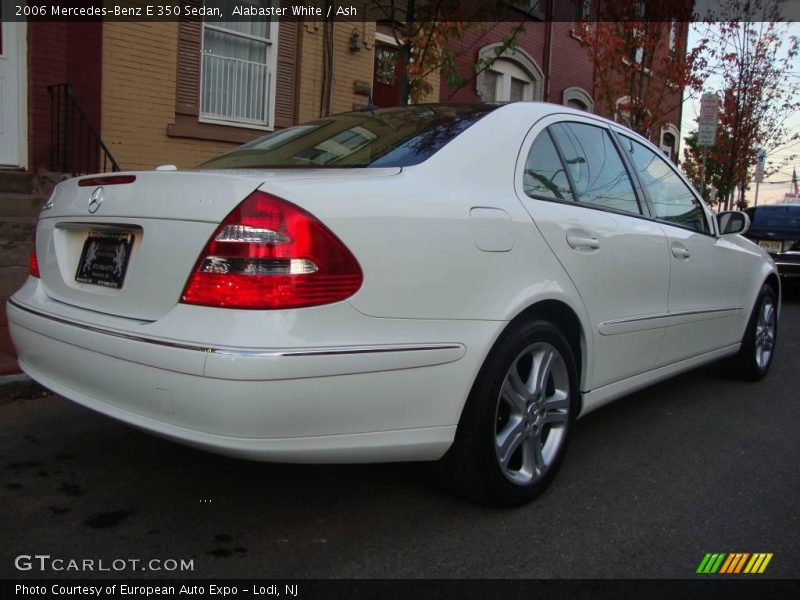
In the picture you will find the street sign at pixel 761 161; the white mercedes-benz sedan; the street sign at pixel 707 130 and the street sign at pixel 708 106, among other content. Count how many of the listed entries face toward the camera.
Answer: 3

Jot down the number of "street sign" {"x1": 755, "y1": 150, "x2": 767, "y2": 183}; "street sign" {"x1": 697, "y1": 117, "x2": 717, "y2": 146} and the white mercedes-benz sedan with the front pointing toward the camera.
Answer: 2

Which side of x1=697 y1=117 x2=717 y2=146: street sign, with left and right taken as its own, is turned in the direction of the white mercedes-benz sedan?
front

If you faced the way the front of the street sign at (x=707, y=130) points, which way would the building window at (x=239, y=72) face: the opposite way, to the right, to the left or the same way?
to the left

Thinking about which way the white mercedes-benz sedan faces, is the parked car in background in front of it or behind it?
in front

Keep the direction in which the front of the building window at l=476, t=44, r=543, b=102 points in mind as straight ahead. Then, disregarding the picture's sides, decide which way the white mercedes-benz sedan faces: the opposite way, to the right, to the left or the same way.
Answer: to the left

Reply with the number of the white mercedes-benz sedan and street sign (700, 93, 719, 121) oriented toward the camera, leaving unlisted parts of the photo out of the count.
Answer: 1

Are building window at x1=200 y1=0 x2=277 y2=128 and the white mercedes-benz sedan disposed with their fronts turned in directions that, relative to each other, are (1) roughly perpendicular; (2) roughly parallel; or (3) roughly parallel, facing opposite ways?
roughly perpendicular

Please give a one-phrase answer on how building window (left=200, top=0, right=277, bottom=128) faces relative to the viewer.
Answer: facing the viewer and to the right of the viewer

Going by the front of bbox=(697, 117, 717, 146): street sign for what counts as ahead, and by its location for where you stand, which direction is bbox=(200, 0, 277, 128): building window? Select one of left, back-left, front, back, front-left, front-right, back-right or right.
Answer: front-right

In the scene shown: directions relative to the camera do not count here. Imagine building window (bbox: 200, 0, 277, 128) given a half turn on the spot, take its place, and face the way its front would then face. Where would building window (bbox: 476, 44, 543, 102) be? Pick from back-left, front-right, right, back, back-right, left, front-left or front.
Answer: right

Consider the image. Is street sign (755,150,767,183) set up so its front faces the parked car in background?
yes
